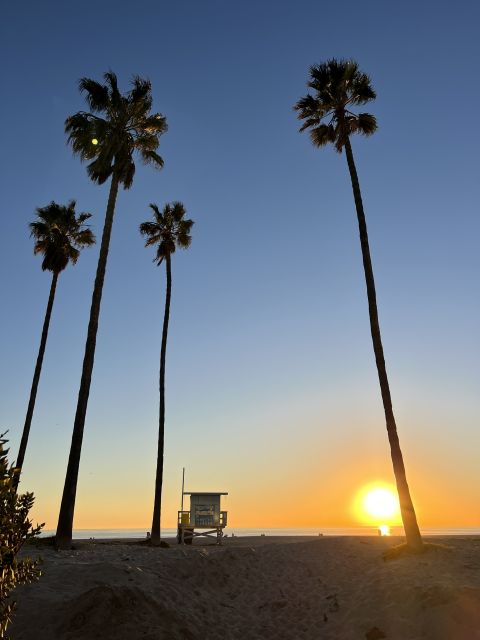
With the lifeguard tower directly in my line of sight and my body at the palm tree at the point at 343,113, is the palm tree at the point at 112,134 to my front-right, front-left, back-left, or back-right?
front-left

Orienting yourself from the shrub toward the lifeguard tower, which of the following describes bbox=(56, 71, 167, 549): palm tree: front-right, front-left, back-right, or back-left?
front-left

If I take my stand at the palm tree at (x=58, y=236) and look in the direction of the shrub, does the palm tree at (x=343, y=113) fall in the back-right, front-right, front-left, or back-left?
front-left

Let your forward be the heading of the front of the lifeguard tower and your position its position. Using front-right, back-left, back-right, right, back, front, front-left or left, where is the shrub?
back

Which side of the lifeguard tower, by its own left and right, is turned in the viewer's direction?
back

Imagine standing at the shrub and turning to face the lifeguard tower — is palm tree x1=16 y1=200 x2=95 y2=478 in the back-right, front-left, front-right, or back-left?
front-left
